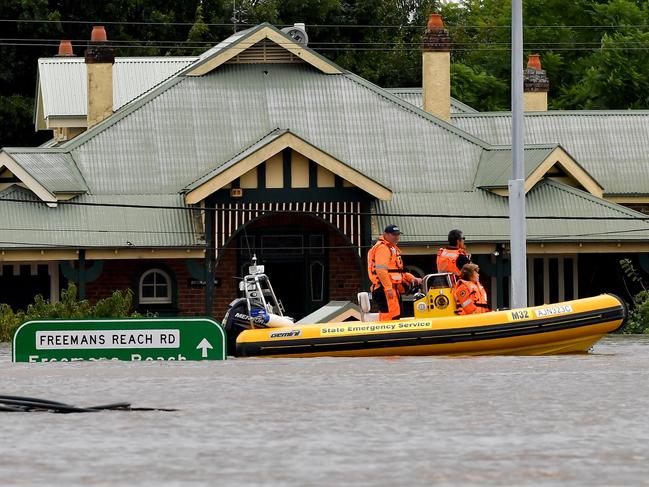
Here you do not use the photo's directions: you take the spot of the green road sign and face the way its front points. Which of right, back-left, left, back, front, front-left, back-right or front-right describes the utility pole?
back-left

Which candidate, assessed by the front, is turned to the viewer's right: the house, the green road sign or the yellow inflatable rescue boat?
the yellow inflatable rescue boat

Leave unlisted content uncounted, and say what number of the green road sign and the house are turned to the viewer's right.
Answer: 0

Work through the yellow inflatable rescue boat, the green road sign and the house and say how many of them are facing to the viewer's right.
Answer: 1

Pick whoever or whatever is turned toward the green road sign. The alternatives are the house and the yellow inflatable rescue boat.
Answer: the house

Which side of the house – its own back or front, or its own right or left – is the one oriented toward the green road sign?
front

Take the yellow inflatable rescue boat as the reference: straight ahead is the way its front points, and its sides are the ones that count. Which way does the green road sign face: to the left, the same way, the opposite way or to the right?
to the right

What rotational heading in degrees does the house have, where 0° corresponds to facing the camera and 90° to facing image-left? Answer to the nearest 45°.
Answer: approximately 0°

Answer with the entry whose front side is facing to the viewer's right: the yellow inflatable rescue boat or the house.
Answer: the yellow inflatable rescue boat

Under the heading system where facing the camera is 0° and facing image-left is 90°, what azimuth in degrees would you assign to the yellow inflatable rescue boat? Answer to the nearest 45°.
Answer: approximately 270°
